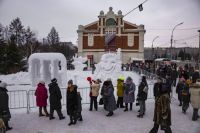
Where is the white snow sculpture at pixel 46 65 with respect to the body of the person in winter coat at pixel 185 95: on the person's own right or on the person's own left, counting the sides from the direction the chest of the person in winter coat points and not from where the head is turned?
on the person's own left

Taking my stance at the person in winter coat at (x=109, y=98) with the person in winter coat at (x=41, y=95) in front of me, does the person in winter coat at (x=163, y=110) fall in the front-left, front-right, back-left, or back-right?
back-left

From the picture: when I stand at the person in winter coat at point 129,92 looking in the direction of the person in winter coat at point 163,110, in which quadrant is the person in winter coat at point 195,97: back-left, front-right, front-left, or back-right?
front-left

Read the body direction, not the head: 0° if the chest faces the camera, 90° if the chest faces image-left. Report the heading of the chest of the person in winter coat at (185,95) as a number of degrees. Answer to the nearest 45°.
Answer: approximately 180°

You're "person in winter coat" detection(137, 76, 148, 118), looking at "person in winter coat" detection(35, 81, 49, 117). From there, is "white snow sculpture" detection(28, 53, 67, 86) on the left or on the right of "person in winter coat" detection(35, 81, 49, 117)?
right

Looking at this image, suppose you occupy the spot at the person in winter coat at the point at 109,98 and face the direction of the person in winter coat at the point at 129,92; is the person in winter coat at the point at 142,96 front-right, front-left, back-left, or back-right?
front-right

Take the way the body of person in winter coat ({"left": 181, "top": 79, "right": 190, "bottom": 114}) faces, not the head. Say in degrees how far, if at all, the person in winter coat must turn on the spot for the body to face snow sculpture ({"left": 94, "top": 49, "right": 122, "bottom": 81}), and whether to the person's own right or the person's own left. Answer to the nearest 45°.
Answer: approximately 45° to the person's own left

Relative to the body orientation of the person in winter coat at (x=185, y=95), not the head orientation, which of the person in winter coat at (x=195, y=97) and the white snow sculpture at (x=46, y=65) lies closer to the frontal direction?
the white snow sculpture

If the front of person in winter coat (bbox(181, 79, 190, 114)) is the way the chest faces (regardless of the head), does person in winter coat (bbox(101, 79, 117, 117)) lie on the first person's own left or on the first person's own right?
on the first person's own left
